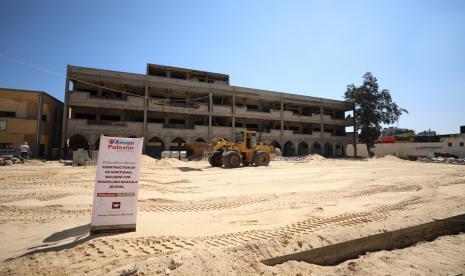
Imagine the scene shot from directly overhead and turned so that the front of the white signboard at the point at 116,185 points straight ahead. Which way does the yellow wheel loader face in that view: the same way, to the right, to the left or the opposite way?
to the right

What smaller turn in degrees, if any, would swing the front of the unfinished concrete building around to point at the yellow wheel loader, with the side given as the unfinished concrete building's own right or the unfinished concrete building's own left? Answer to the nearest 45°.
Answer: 0° — it already faces it

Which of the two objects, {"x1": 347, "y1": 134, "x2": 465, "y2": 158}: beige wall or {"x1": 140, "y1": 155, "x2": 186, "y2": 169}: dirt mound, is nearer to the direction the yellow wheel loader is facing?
the dirt mound

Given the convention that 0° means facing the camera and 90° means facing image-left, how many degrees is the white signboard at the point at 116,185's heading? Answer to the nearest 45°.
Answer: approximately 0°

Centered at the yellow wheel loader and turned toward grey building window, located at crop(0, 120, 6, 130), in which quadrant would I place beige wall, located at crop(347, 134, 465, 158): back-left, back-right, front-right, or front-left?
back-right

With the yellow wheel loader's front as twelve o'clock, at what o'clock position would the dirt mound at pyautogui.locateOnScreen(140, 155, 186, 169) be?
The dirt mound is roughly at 1 o'clock from the yellow wheel loader.

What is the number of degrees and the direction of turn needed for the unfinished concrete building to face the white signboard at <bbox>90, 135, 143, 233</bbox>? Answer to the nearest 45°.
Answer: approximately 45° to its right

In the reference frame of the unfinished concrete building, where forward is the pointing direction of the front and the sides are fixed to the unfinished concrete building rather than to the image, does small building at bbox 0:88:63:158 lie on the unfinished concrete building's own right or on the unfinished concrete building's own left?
on the unfinished concrete building's own right

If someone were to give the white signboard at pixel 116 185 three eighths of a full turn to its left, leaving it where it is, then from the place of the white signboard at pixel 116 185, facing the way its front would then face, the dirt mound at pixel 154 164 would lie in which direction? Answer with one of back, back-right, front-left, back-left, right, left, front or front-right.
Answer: front-left

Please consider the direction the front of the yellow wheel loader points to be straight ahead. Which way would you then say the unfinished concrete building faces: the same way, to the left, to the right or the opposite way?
to the left

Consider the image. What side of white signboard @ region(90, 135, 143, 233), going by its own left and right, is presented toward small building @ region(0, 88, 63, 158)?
back

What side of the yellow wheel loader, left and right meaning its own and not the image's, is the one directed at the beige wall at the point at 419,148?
back
